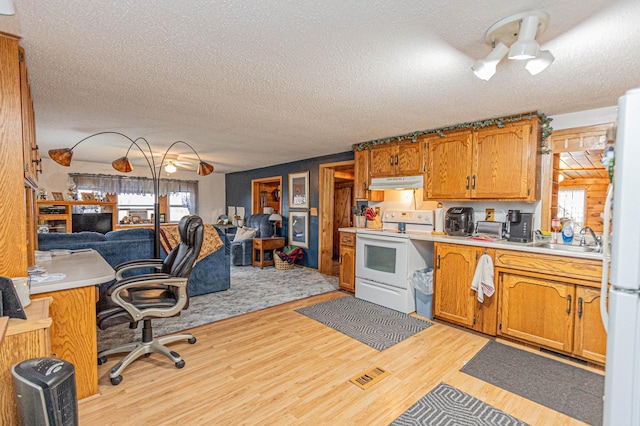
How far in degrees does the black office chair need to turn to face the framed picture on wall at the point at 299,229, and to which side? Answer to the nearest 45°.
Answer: approximately 135° to its right

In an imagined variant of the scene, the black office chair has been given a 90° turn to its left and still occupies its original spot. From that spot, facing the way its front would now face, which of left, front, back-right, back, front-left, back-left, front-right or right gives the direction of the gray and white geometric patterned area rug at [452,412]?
front-left

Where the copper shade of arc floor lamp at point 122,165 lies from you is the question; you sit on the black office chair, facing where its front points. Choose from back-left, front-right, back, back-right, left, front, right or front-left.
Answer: right

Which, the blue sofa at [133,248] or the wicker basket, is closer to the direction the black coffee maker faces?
the blue sofa

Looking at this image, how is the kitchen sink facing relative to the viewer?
toward the camera

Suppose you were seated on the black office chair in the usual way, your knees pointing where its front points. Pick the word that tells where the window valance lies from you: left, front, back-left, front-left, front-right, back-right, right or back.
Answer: right

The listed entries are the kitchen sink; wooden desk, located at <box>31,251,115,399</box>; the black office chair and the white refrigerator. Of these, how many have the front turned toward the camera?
1

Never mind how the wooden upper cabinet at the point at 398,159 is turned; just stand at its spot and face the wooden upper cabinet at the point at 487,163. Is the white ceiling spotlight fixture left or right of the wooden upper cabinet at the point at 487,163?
right

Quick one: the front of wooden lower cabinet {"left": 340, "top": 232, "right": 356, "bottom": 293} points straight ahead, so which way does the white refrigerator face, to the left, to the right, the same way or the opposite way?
to the right

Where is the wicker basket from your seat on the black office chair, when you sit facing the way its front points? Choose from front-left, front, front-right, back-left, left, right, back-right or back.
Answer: back-right

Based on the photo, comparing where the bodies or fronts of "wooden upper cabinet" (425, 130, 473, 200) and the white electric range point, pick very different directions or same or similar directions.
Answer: same or similar directions

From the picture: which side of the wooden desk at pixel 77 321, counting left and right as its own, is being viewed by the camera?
right

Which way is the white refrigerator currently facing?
to the viewer's left

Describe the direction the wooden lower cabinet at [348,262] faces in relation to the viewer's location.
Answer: facing the viewer and to the left of the viewer

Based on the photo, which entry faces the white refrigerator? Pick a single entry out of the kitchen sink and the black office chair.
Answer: the kitchen sink

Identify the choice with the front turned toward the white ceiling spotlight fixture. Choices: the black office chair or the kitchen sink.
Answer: the kitchen sink

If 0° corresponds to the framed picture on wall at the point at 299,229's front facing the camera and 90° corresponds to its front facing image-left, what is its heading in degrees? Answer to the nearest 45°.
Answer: approximately 45°
